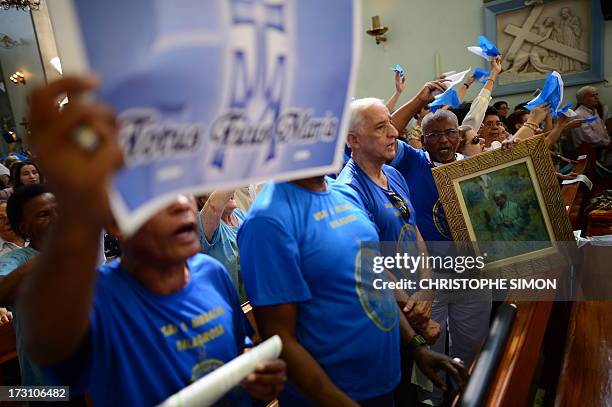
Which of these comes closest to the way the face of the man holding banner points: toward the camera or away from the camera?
toward the camera

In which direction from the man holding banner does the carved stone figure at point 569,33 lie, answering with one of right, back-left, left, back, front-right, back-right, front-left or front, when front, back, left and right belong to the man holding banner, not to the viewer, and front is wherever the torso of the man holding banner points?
left

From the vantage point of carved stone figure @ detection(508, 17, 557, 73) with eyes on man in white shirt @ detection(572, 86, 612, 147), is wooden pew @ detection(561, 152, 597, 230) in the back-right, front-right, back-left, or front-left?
front-right

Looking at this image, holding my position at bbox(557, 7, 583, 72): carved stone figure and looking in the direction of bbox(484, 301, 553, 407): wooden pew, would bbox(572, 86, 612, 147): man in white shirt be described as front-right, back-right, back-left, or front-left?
front-left

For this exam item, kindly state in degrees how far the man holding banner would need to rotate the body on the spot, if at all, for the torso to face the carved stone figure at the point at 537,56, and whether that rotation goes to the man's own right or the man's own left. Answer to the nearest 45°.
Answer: approximately 90° to the man's own left

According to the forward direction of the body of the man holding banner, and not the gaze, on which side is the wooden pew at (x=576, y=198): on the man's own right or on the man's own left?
on the man's own left

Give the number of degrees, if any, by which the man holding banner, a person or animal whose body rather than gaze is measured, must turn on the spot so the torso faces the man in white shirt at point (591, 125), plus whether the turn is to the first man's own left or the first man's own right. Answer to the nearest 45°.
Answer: approximately 90° to the first man's own left

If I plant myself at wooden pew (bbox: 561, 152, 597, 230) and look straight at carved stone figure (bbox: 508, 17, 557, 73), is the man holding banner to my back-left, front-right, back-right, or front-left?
back-left
